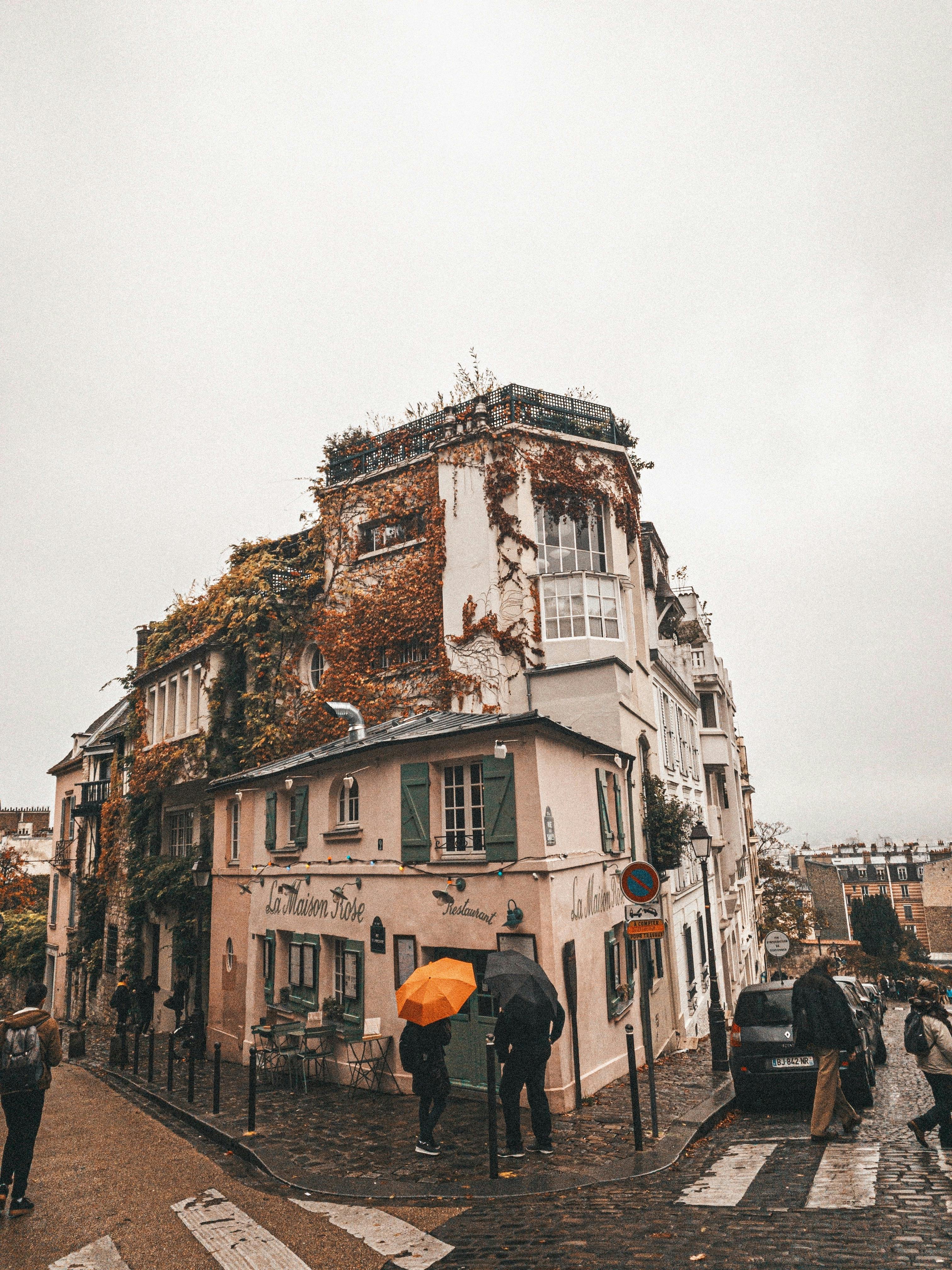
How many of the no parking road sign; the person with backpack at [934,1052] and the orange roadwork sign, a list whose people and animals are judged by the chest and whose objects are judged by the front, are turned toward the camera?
2

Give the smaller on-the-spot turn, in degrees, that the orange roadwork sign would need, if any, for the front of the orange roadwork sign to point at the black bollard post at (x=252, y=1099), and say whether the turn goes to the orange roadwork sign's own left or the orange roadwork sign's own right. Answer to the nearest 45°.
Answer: approximately 90° to the orange roadwork sign's own right

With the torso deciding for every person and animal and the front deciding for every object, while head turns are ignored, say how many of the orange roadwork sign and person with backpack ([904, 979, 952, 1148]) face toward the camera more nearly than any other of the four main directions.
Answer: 1

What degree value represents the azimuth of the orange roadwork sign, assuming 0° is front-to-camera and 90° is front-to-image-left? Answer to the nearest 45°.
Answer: approximately 0°

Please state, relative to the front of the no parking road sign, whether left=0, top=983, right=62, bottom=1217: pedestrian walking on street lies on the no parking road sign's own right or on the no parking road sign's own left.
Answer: on the no parking road sign's own right

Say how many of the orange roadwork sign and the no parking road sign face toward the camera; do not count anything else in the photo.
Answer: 2

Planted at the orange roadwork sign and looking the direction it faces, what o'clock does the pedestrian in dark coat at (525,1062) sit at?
The pedestrian in dark coat is roughly at 2 o'clock from the orange roadwork sign.
